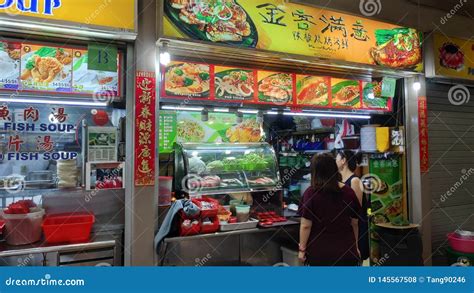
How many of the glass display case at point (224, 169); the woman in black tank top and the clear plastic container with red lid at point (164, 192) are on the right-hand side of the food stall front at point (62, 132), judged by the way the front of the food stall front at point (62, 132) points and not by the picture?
0

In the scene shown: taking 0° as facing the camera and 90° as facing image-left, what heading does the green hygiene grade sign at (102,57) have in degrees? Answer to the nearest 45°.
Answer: approximately 0°

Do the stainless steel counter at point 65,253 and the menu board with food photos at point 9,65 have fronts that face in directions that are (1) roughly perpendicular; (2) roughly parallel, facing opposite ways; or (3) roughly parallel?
roughly parallel

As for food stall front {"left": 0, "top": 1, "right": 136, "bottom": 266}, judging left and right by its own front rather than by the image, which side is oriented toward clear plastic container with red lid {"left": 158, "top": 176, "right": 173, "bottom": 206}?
left

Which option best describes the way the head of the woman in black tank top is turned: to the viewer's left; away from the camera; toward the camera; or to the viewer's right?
to the viewer's left

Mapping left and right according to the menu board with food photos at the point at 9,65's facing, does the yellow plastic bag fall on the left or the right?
on its left

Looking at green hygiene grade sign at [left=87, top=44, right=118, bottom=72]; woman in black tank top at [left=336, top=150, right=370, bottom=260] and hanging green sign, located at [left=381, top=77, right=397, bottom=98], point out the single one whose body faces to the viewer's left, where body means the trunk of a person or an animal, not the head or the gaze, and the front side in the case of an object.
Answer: the woman in black tank top

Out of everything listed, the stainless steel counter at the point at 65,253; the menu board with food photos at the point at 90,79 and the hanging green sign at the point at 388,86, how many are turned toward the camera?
3

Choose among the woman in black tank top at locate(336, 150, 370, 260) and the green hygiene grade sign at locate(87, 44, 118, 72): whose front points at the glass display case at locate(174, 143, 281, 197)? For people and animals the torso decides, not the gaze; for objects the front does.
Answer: the woman in black tank top

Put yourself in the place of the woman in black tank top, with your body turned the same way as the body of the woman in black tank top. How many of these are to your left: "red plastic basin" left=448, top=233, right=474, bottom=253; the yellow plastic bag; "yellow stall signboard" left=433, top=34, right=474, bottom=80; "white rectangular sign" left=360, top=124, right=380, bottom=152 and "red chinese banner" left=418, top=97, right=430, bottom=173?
0

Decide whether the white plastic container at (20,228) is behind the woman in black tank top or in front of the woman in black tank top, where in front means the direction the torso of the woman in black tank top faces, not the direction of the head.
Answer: in front

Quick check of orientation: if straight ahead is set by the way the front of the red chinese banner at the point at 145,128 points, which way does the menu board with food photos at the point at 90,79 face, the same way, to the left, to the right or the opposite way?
the same way

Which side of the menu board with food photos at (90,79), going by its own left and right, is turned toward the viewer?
front

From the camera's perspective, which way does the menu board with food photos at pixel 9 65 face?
toward the camera

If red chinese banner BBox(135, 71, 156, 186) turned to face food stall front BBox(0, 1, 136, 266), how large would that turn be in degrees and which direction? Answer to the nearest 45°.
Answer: approximately 90° to its right

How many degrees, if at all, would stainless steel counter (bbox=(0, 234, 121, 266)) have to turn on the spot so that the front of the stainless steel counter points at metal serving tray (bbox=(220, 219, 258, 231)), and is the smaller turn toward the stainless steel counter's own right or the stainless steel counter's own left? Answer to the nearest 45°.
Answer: approximately 90° to the stainless steel counter's own left
